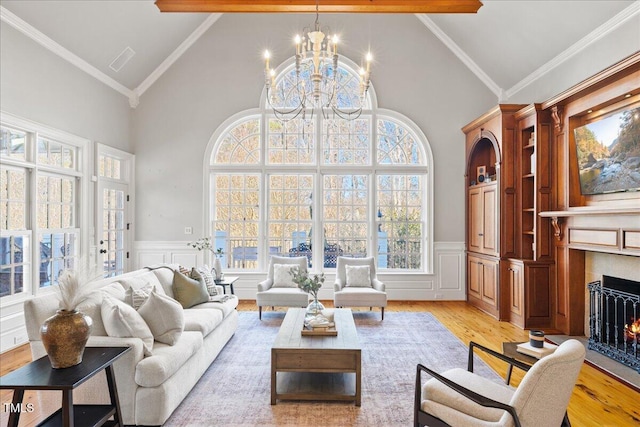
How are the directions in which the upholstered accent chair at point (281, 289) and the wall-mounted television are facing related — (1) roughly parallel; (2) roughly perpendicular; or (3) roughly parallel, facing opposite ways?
roughly perpendicular

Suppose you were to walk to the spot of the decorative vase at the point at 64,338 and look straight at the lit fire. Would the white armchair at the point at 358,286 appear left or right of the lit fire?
left

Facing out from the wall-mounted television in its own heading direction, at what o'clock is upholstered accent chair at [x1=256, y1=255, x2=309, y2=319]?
The upholstered accent chair is roughly at 1 o'clock from the wall-mounted television.

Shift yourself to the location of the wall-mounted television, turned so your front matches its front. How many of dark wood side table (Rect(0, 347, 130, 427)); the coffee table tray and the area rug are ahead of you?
3

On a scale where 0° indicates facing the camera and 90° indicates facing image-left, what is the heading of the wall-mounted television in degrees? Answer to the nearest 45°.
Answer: approximately 45°

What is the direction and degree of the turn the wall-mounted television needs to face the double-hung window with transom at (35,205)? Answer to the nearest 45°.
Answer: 0° — it already faces it

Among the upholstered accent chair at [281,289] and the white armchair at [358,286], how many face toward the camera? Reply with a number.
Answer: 2

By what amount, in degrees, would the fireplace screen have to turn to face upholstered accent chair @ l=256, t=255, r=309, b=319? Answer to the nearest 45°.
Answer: approximately 45° to its right

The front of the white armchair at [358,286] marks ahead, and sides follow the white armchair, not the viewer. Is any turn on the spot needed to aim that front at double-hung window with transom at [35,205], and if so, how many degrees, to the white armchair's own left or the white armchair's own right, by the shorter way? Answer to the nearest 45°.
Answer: approximately 90° to the white armchair's own right
